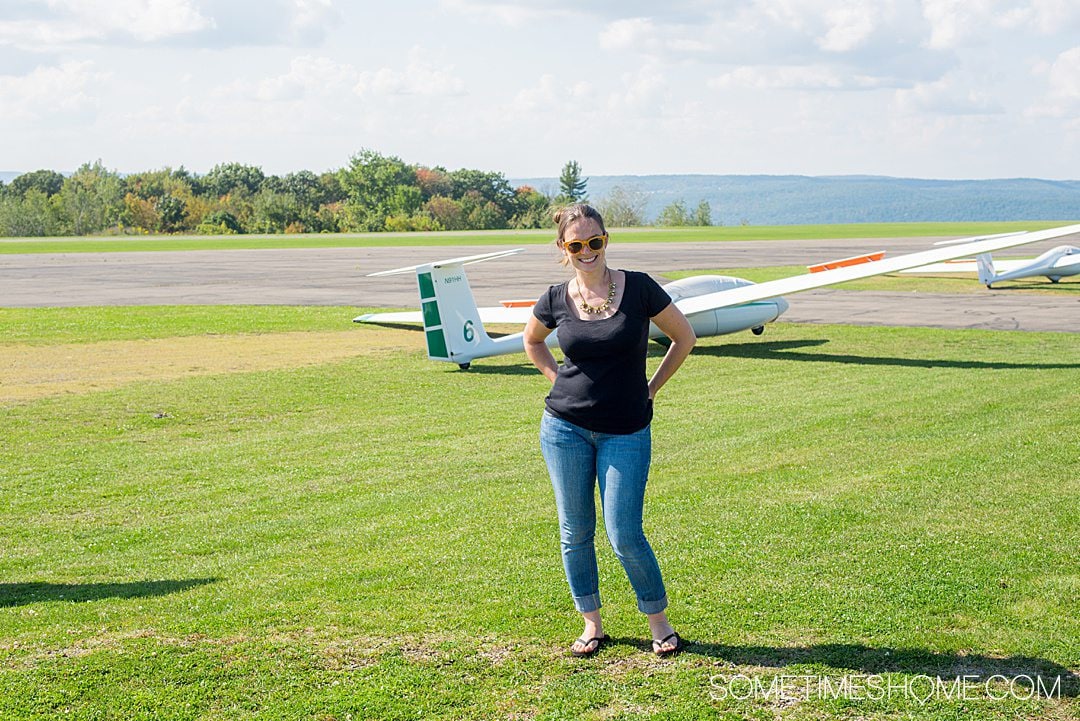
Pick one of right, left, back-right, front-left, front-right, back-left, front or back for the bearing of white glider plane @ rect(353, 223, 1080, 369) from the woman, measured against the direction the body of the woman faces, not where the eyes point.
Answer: back

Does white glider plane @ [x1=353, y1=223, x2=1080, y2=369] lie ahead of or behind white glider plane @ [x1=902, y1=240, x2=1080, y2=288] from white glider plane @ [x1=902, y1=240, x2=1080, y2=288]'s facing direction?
behind

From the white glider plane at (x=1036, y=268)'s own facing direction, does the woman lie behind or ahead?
behind

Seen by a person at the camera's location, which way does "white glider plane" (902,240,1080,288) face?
facing away from the viewer and to the right of the viewer

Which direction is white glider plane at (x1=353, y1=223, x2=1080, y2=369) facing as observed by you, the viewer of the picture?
facing away from the viewer and to the right of the viewer

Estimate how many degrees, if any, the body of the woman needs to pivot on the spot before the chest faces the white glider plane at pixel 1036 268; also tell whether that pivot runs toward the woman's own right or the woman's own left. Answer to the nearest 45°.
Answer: approximately 135° to the woman's own left

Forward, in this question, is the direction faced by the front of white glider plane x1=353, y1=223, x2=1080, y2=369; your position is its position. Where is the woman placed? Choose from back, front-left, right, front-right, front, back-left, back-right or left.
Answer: back-right

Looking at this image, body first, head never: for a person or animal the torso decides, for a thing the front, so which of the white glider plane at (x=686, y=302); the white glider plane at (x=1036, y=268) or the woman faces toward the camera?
the woman

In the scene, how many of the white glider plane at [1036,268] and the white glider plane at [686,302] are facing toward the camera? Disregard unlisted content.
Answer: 0

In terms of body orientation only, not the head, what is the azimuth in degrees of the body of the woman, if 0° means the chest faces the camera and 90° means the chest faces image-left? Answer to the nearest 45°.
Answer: approximately 0°

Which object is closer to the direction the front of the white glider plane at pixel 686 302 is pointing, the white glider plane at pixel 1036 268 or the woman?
the white glider plane
